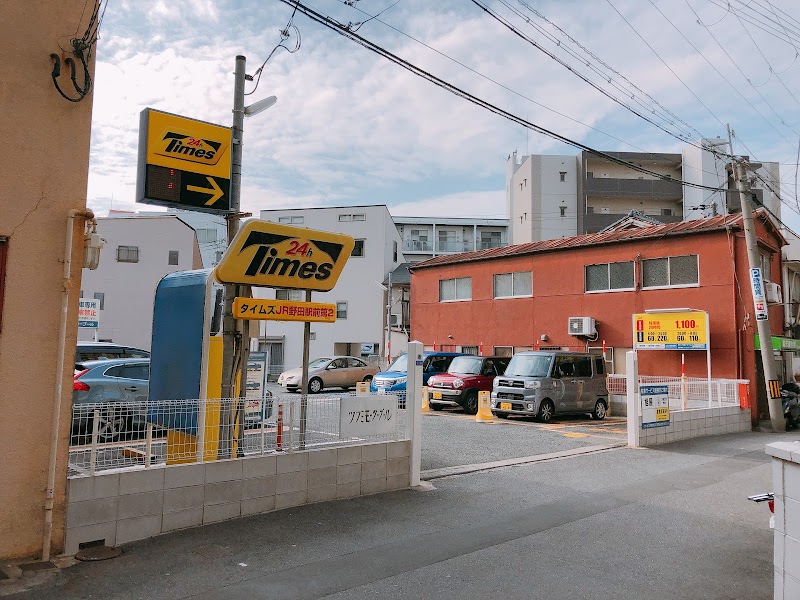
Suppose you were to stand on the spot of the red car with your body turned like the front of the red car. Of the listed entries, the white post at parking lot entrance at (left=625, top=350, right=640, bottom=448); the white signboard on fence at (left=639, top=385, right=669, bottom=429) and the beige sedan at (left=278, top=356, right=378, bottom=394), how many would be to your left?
2

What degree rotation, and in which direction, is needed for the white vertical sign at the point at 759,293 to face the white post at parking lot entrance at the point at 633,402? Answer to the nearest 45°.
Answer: approximately 45° to its right

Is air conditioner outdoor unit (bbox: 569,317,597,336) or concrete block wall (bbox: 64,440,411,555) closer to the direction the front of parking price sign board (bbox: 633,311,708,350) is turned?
the concrete block wall

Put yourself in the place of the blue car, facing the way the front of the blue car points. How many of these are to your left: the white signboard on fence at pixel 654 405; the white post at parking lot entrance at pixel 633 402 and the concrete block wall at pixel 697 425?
3

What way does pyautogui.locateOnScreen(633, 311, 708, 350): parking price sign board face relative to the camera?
toward the camera

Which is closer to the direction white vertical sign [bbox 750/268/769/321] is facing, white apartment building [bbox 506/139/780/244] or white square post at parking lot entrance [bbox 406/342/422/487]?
the white square post at parking lot entrance

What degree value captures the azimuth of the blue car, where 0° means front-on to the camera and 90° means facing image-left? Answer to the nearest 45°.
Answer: approximately 45°

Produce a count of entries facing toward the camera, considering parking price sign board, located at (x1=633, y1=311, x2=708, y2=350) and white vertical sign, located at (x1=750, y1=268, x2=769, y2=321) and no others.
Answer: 2

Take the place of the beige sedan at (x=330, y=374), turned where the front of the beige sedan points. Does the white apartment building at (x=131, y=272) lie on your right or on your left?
on your right

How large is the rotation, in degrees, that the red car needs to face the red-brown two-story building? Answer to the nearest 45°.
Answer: approximately 180°
